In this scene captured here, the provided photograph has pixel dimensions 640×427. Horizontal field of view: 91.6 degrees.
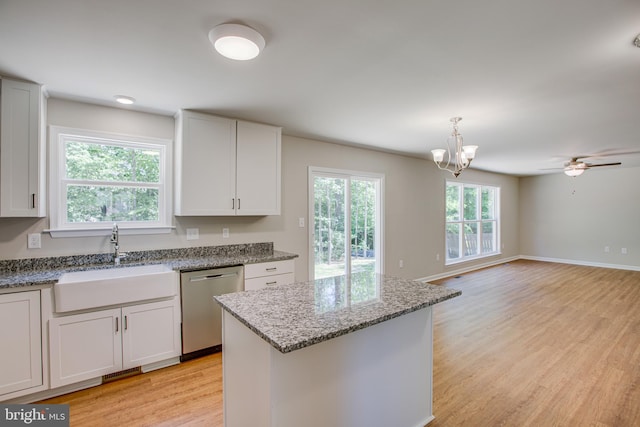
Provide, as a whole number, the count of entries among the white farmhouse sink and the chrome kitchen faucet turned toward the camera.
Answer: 2

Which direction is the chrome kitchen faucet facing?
toward the camera

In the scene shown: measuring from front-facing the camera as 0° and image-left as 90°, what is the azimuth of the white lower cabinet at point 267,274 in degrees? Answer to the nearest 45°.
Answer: approximately 315°

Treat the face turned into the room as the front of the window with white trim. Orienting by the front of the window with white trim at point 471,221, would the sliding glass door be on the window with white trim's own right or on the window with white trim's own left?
on the window with white trim's own right

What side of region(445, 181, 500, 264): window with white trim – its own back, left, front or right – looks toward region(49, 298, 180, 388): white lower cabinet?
right

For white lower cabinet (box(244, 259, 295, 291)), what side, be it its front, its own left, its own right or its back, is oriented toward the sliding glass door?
left

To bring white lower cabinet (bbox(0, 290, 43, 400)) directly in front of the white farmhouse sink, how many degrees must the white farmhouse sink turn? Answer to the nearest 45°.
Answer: approximately 90° to its right

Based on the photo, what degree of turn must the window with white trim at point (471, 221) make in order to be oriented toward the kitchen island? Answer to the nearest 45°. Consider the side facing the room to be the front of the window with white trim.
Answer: approximately 45° to its right

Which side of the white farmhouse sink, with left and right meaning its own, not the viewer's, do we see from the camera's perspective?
front

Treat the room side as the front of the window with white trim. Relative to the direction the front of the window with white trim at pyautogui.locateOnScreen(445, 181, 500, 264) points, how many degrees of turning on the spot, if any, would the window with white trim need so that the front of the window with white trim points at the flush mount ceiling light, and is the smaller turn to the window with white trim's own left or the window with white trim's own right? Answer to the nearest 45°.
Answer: approximately 45° to the window with white trim's own right

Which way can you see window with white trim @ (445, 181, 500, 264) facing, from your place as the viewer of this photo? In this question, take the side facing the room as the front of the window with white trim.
facing the viewer and to the right of the viewer

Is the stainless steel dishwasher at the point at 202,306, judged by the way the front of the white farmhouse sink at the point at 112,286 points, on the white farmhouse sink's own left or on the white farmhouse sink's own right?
on the white farmhouse sink's own left

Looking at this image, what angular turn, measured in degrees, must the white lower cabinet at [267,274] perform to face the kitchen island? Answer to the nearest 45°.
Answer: approximately 45° to its right
